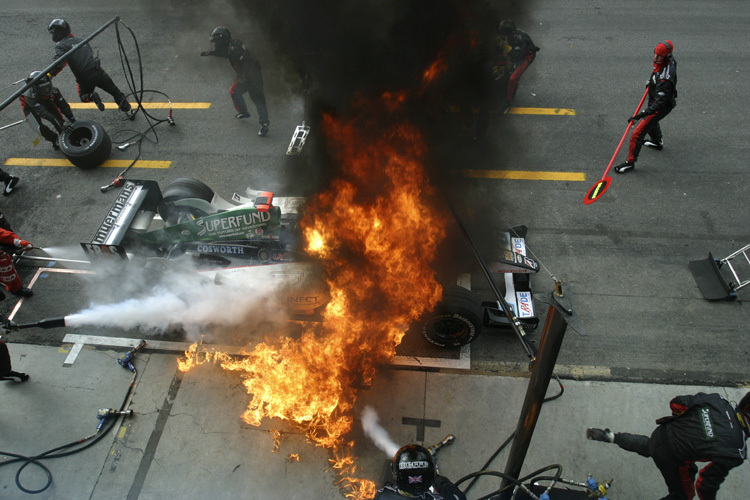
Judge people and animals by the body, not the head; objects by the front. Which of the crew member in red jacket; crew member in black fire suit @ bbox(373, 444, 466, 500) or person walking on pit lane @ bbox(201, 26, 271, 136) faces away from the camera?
the crew member in black fire suit

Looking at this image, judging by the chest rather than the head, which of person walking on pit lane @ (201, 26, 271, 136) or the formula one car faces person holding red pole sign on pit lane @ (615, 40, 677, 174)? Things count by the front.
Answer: the formula one car

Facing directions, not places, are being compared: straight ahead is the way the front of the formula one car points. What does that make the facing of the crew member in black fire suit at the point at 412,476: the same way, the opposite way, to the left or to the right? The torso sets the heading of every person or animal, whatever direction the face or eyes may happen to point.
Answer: to the left

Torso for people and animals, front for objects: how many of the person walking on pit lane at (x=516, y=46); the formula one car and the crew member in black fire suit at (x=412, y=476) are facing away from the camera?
1

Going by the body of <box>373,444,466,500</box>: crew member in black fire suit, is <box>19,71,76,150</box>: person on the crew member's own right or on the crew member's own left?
on the crew member's own left

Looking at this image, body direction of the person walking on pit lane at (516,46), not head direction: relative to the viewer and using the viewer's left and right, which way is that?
facing to the left of the viewer

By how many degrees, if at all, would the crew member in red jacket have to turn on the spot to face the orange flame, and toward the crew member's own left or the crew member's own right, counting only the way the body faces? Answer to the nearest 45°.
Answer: approximately 45° to the crew member's own right

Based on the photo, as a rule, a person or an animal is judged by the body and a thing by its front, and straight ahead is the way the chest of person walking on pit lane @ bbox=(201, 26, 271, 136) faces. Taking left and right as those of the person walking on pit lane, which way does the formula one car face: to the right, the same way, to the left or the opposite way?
the opposite way

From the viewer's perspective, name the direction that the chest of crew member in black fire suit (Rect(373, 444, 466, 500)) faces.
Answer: away from the camera

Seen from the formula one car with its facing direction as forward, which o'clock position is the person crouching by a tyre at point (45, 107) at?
The person crouching by a tyre is roughly at 7 o'clock from the formula one car.

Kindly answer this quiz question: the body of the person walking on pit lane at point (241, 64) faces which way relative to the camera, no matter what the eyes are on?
to the viewer's left
